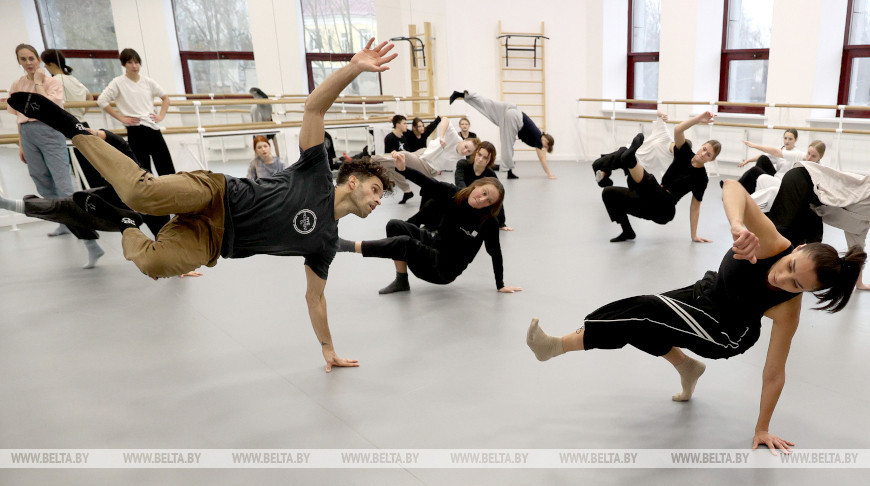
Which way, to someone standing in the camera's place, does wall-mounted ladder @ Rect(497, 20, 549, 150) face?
facing the viewer

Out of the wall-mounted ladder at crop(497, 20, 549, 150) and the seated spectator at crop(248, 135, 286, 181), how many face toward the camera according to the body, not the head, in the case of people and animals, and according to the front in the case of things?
2

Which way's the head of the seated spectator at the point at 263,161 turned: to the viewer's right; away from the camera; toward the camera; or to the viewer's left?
toward the camera

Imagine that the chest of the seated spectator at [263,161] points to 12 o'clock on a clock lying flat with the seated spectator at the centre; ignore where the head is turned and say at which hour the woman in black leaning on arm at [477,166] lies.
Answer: The woman in black leaning on arm is roughly at 10 o'clock from the seated spectator.

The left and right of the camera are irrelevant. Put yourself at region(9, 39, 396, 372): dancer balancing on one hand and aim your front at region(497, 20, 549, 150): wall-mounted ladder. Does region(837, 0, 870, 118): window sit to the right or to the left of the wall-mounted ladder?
right

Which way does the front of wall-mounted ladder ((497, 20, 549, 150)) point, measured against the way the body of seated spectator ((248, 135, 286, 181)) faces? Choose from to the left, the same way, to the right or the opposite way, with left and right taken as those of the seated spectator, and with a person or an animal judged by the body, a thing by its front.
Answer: the same way

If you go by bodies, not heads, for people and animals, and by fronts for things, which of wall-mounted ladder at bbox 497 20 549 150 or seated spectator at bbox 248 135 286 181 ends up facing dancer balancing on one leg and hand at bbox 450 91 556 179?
the wall-mounted ladder

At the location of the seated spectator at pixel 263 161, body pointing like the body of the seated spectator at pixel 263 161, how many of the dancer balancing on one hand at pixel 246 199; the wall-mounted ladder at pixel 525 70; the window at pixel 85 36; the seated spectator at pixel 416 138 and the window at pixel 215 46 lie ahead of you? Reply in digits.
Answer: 1

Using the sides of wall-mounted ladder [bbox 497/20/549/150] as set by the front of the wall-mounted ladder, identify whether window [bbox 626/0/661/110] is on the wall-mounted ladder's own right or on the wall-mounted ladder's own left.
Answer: on the wall-mounted ladder's own left

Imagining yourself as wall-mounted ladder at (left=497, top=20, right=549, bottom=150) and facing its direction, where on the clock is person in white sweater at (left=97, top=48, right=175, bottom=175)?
The person in white sweater is roughly at 1 o'clock from the wall-mounted ladder.

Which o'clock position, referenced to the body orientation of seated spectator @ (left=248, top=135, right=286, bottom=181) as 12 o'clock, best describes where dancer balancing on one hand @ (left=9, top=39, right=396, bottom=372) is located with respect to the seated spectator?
The dancer balancing on one hand is roughly at 12 o'clock from the seated spectator.

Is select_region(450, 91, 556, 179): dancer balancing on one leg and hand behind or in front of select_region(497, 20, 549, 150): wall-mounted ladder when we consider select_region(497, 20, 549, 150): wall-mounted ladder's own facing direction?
in front

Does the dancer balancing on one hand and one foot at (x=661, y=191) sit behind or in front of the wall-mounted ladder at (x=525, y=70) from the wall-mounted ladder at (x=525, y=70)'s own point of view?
in front

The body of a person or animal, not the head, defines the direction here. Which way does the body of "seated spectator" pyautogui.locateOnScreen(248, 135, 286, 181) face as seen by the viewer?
toward the camera

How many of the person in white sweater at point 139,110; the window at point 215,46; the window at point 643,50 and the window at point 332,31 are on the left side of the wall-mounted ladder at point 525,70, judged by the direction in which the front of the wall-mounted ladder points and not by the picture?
1

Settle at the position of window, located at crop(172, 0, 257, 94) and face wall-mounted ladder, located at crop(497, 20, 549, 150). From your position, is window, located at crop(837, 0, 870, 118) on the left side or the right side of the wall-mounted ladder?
right

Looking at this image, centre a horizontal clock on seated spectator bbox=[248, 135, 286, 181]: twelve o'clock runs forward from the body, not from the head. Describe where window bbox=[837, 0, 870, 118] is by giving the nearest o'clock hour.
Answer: The window is roughly at 9 o'clock from the seated spectator.
